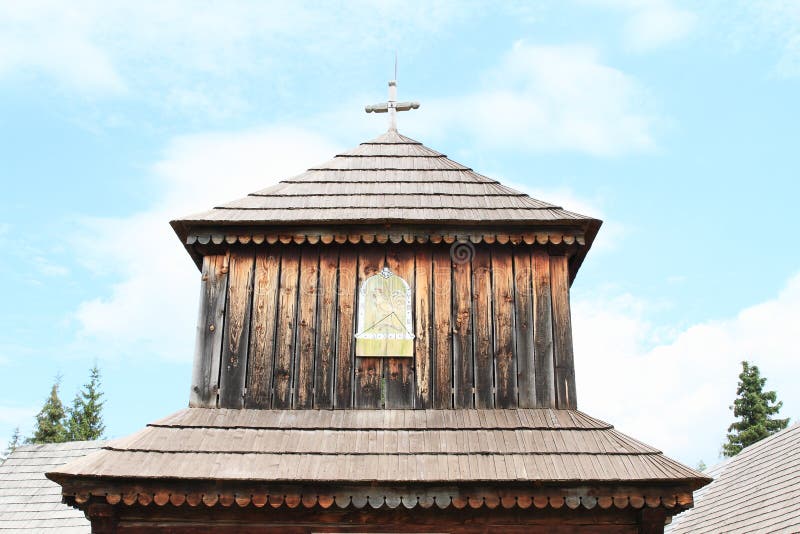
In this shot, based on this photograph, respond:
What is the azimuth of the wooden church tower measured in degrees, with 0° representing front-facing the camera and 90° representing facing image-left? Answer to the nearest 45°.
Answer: approximately 0°

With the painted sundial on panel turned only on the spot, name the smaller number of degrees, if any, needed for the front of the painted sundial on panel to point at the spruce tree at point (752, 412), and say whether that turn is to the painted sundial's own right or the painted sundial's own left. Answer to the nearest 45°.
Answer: approximately 135° to the painted sundial's own left

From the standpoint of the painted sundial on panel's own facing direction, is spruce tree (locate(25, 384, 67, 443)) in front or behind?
behind

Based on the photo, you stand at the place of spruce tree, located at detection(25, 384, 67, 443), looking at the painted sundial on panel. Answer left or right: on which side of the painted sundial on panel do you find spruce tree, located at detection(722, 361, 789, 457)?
left
